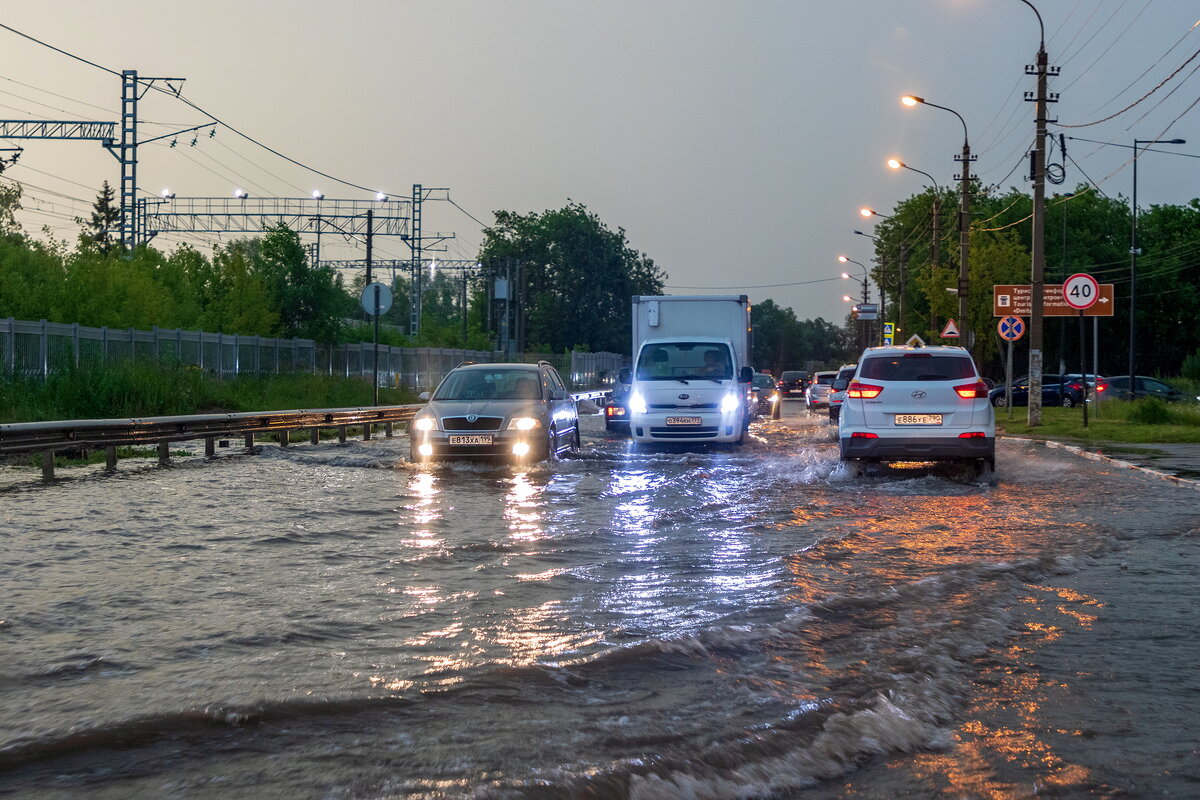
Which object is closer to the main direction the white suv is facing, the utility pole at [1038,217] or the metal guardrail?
the utility pole

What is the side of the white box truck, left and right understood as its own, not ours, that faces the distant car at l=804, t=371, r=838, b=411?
back

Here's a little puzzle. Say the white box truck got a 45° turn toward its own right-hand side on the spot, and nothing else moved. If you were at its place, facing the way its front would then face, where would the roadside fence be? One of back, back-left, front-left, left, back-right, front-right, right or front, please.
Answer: right

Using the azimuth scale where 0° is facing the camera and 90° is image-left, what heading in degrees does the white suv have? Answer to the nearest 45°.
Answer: approximately 180°

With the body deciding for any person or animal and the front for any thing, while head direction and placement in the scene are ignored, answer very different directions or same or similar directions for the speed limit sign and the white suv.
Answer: very different directions

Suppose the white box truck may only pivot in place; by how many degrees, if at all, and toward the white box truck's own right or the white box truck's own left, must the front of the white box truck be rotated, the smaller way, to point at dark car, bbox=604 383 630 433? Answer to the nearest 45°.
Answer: approximately 180°

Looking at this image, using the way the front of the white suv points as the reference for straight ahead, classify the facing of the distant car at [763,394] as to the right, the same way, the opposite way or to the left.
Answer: the opposite way

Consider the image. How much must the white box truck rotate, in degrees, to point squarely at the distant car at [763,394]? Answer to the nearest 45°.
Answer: approximately 180°

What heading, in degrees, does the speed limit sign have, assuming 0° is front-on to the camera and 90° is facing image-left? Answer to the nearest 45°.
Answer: approximately 0°
